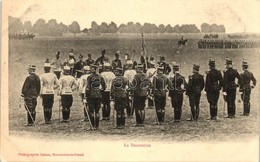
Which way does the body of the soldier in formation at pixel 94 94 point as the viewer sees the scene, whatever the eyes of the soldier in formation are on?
away from the camera

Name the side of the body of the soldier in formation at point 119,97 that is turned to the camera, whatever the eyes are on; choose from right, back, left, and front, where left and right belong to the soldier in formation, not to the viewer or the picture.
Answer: back

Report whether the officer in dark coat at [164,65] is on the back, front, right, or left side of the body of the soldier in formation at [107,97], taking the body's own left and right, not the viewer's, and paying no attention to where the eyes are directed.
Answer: front

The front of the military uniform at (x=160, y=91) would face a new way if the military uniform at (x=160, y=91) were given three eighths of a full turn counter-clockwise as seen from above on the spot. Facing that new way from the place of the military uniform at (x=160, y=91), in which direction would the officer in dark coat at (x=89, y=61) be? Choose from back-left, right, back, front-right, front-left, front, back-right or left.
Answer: front-right

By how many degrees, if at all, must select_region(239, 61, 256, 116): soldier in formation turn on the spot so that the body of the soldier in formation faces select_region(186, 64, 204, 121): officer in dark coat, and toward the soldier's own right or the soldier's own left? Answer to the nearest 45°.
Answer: approximately 45° to the soldier's own left

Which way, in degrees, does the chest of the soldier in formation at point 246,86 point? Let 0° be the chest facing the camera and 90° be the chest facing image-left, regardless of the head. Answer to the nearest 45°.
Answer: approximately 135°

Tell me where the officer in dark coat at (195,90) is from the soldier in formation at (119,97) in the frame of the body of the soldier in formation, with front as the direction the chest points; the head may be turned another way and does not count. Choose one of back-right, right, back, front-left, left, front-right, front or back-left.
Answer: right

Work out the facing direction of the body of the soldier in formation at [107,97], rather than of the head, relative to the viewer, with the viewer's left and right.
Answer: facing away from the viewer

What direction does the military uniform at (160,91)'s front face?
away from the camera
